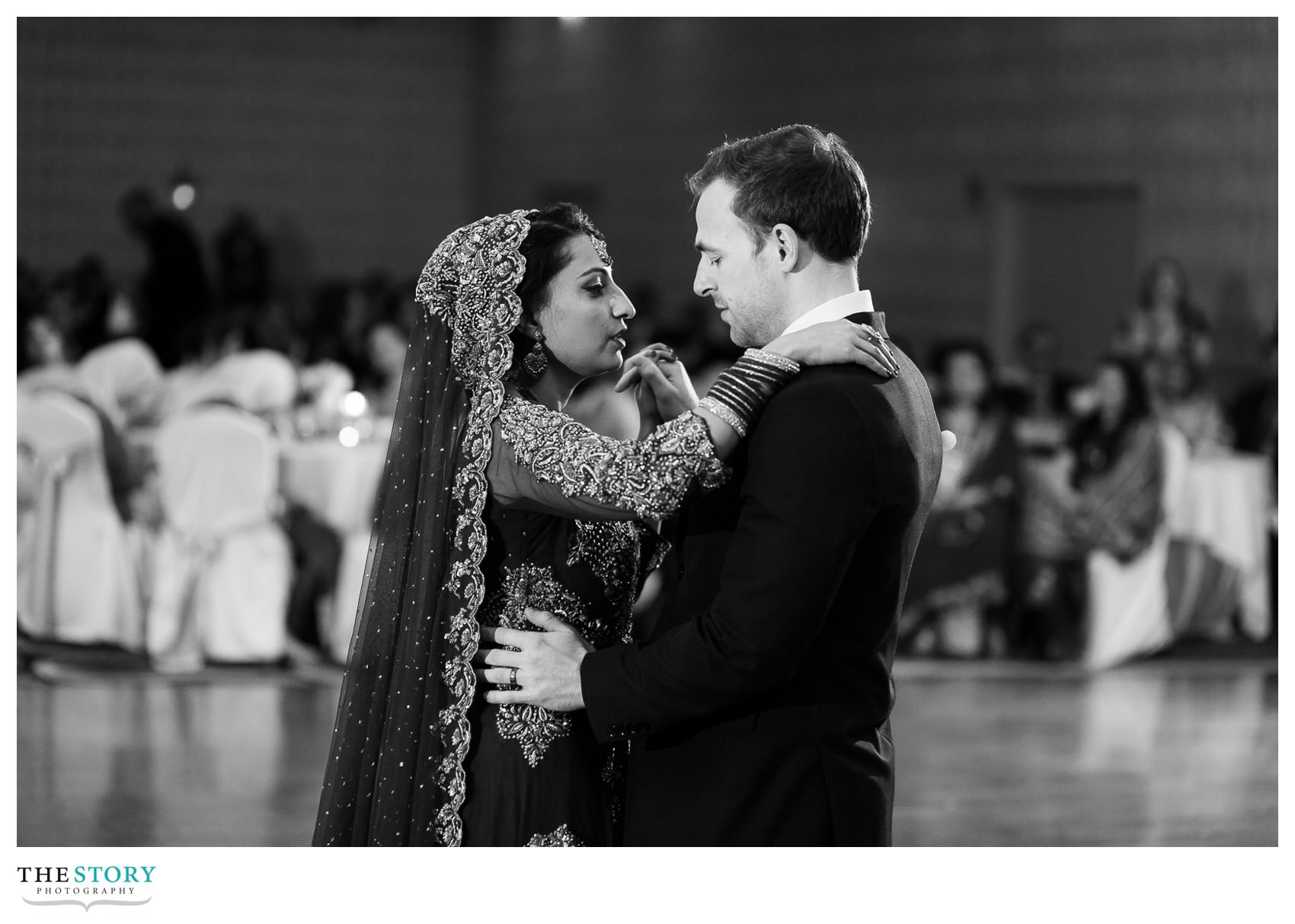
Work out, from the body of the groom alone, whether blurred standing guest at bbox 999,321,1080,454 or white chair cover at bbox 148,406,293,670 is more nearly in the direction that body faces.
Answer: the white chair cover

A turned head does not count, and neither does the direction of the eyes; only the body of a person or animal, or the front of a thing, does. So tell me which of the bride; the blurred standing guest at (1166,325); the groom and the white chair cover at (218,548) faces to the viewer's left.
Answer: the groom

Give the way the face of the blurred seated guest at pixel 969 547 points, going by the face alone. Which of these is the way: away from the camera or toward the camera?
toward the camera

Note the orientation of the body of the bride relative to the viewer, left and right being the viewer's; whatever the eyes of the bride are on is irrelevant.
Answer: facing to the right of the viewer

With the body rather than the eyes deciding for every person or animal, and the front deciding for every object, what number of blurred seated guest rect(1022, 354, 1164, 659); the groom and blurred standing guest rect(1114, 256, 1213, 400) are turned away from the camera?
0

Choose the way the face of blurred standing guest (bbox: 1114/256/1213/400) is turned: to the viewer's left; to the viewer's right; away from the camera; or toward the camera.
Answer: toward the camera

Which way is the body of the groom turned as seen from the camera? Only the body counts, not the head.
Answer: to the viewer's left

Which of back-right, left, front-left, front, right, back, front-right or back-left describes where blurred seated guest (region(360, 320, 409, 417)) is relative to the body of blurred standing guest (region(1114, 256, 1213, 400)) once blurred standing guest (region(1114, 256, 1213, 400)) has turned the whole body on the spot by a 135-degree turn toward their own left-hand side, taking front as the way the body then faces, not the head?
back

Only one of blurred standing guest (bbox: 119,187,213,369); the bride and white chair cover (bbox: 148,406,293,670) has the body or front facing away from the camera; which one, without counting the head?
the white chair cover

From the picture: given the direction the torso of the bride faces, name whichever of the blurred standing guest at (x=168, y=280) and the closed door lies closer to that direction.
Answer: the closed door

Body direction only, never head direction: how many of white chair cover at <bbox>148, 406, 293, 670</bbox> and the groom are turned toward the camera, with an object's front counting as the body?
0

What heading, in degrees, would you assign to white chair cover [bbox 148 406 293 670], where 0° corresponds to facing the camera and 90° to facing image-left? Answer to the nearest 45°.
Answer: approximately 180°

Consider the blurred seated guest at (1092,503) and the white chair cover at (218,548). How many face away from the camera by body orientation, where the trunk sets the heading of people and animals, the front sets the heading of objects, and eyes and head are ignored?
1

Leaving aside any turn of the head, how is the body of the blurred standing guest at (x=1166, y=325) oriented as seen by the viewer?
toward the camera
